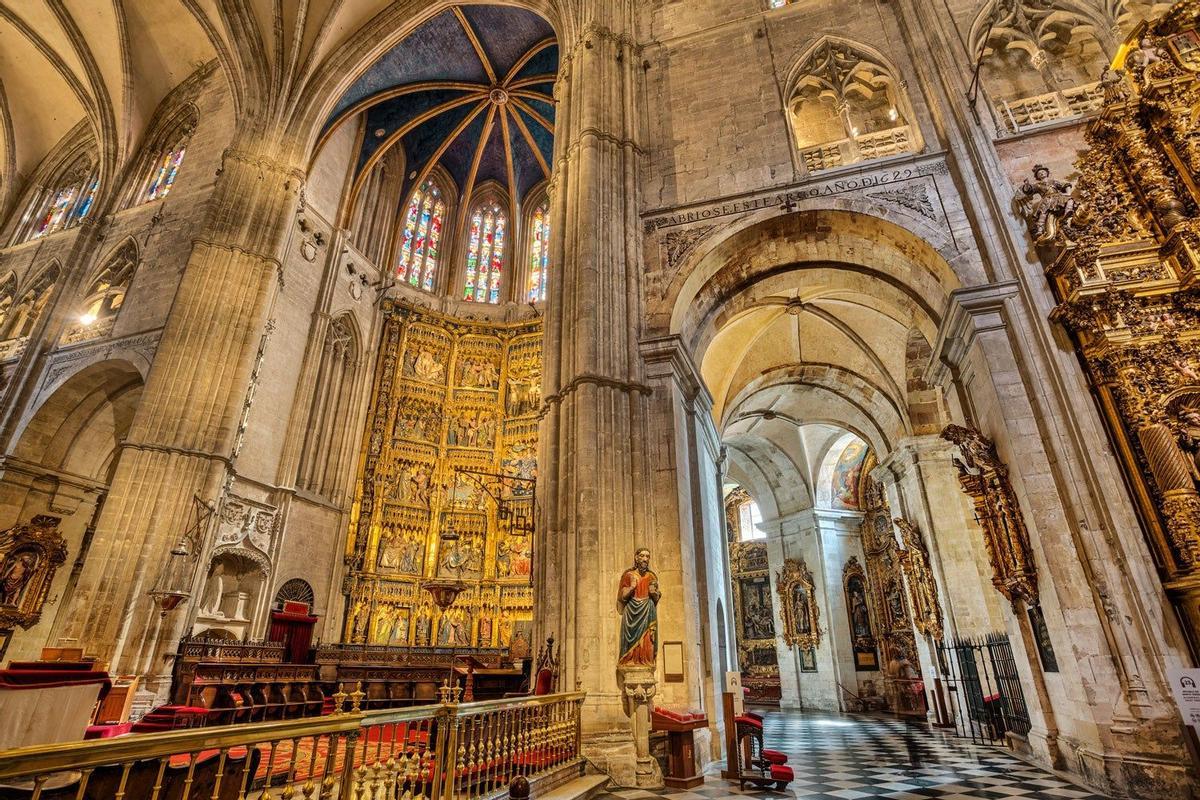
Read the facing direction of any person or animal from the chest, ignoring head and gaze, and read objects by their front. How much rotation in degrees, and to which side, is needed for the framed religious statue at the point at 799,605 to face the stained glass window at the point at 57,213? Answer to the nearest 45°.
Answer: approximately 45° to its right

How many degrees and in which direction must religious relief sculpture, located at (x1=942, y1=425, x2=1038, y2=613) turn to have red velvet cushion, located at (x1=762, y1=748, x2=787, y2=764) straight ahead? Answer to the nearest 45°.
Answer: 0° — it already faces it

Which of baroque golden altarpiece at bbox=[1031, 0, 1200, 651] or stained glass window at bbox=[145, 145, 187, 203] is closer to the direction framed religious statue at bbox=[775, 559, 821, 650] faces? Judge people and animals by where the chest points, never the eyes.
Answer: the baroque golden altarpiece

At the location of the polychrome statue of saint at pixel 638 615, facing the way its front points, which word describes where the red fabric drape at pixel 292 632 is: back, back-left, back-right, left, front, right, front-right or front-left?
back-right

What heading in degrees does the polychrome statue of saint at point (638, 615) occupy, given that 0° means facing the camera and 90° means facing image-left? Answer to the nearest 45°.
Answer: approximately 0°

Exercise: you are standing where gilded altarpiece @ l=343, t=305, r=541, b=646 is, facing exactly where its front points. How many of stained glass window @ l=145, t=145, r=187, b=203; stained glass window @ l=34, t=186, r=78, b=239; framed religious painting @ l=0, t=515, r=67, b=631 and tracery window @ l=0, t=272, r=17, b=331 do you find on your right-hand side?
4

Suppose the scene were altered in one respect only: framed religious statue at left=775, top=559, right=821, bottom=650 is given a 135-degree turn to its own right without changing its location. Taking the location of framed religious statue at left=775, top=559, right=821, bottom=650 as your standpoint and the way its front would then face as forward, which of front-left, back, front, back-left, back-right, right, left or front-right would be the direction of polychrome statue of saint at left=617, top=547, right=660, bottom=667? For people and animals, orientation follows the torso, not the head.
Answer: back-left

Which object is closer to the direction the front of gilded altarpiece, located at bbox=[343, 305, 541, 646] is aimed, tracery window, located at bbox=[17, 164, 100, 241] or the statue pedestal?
the statue pedestal

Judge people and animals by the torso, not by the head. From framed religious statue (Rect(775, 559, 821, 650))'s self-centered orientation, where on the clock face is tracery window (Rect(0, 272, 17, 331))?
The tracery window is roughly at 2 o'clock from the framed religious statue.

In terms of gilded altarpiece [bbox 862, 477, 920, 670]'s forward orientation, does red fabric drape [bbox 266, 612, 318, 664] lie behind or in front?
in front

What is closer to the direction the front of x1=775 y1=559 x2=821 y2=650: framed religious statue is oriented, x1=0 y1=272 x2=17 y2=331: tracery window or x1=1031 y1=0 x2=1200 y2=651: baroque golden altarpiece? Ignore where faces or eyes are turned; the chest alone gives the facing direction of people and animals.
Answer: the baroque golden altarpiece

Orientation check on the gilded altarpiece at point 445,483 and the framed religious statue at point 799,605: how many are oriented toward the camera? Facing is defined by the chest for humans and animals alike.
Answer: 2

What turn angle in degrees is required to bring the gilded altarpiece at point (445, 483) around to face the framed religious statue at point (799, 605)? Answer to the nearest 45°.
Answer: approximately 90° to its left
